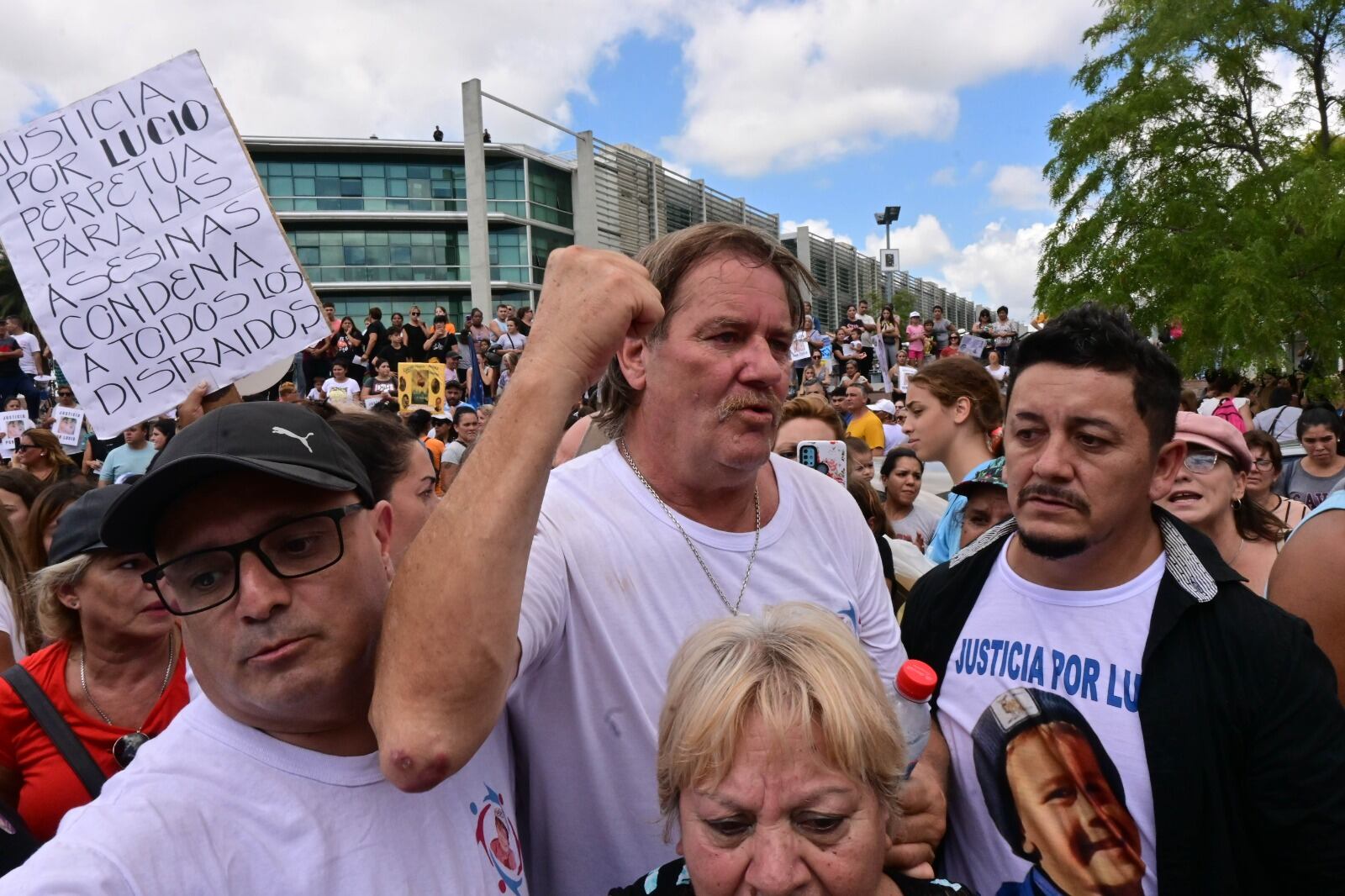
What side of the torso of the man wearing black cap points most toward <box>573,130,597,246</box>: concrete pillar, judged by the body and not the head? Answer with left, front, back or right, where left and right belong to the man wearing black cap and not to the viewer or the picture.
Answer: back

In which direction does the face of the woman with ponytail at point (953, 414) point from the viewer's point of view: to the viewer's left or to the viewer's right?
to the viewer's left

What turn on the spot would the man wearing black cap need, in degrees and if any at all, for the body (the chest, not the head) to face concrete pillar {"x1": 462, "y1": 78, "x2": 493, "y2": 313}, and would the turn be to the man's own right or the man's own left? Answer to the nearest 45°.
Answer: approximately 180°

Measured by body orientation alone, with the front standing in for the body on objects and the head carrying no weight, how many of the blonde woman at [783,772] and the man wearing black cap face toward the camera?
2

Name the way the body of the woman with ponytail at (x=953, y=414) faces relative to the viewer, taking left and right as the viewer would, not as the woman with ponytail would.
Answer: facing to the left of the viewer

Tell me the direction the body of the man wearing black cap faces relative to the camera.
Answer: toward the camera

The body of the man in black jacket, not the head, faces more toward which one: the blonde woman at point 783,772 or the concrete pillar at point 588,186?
the blonde woman
